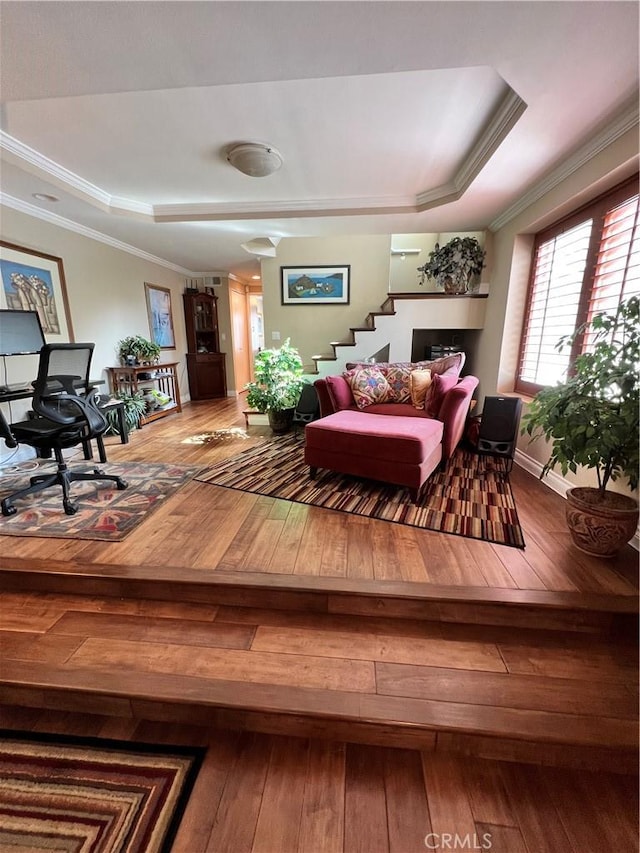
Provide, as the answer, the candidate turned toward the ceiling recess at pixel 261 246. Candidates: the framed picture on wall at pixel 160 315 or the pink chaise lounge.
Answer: the framed picture on wall

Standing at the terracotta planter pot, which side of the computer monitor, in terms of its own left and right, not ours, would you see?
front

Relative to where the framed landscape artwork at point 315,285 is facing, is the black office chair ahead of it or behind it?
ahead

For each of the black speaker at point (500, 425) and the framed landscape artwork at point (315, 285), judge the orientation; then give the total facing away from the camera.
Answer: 0

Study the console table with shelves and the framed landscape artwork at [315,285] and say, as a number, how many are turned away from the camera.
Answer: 0

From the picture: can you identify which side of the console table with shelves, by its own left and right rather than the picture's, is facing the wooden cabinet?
left

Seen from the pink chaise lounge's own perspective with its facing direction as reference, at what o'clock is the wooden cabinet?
The wooden cabinet is roughly at 3 o'clock from the pink chaise lounge.

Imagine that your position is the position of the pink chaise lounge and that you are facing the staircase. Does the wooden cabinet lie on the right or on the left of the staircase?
left

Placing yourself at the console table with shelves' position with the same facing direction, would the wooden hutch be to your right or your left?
on your left

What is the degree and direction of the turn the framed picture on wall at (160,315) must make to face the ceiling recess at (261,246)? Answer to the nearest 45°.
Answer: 0° — it already faces it

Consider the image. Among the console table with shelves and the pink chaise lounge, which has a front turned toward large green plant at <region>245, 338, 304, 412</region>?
the console table with shelves

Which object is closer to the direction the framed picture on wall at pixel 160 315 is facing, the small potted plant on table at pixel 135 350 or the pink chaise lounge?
the pink chaise lounge
